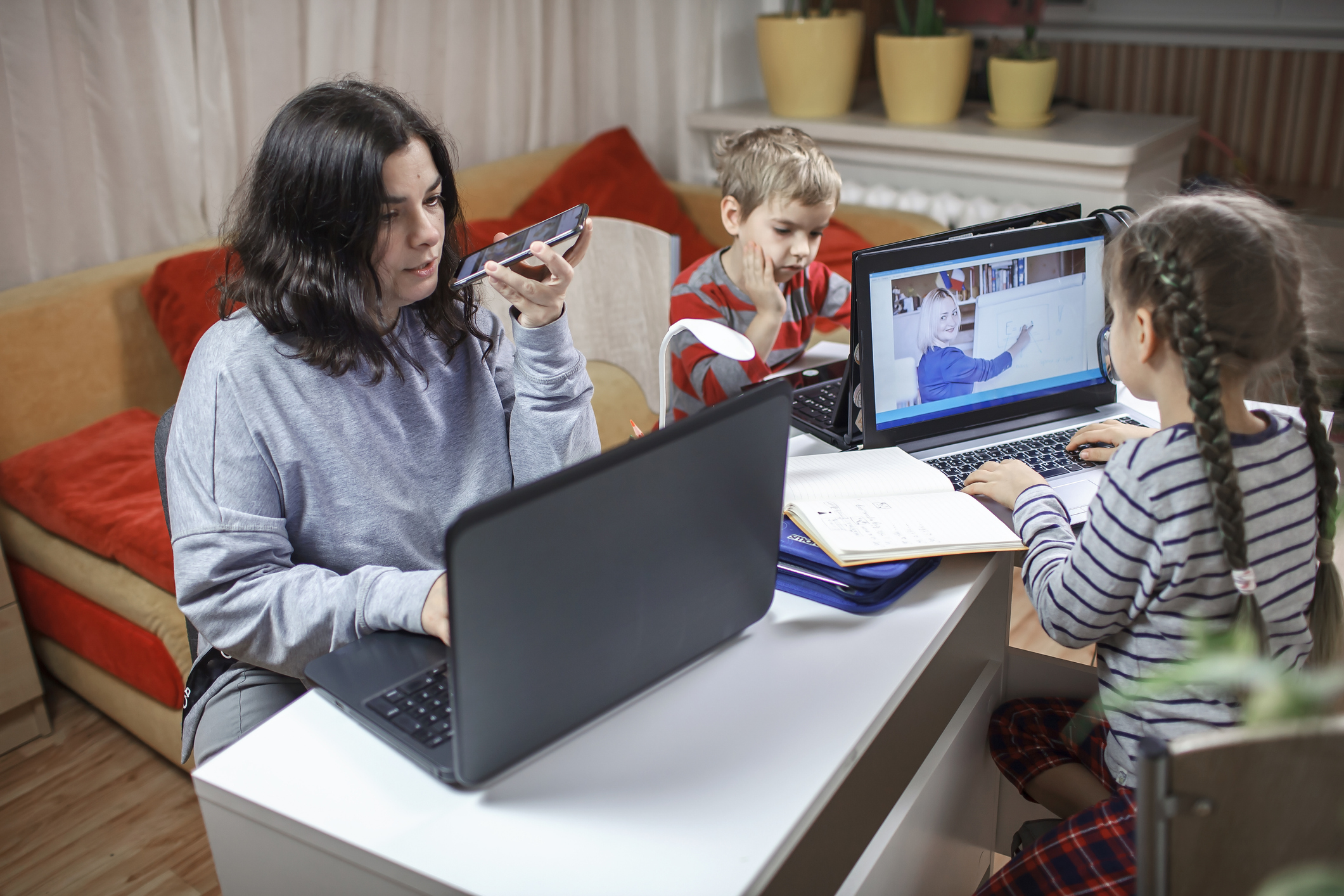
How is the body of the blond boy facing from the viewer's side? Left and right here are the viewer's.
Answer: facing the viewer and to the right of the viewer

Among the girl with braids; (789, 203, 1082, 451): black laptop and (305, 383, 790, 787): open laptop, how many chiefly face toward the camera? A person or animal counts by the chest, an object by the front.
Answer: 0

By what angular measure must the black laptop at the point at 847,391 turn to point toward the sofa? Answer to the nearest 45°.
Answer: approximately 45° to its left

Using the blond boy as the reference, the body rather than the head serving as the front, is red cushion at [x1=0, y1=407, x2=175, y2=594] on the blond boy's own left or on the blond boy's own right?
on the blond boy's own right

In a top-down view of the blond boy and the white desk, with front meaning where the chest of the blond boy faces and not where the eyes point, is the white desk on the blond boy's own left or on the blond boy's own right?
on the blond boy's own right

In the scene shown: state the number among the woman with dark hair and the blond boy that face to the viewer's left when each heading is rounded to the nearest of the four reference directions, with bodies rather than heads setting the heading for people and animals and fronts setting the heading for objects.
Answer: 0

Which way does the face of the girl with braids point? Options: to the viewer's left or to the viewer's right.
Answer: to the viewer's left

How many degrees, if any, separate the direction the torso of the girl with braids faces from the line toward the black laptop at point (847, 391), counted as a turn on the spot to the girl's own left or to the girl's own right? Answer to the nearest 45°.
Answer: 0° — they already face it

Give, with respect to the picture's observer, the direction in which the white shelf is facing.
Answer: facing the viewer and to the left of the viewer

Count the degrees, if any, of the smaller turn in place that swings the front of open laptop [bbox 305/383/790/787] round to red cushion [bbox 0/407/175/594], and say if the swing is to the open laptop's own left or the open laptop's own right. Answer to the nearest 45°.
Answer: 0° — it already faces it

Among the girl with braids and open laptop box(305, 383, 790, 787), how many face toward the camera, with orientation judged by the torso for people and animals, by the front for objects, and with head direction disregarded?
0

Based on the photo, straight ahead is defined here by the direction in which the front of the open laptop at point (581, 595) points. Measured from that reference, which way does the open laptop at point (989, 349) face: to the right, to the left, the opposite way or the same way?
the opposite way

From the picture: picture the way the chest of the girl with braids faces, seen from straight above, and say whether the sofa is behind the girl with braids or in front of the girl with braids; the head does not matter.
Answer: in front
